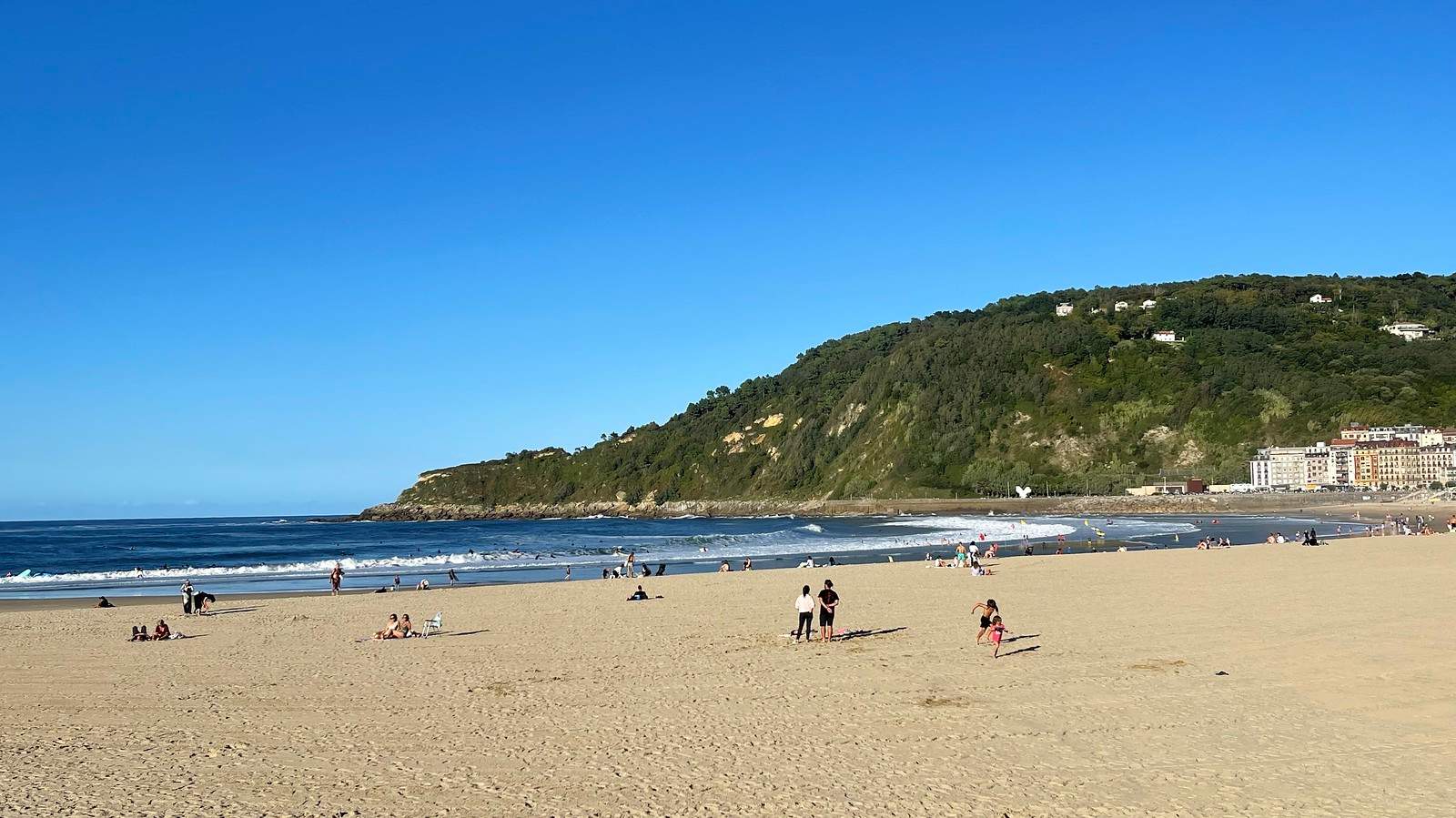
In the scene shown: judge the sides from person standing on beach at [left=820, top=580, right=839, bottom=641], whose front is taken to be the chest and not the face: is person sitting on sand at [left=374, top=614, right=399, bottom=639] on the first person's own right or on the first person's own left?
on the first person's own left

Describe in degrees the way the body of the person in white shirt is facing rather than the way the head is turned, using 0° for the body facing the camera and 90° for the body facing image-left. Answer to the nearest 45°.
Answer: approximately 180°

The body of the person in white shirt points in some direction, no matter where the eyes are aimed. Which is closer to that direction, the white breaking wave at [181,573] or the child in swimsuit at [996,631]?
the white breaking wave

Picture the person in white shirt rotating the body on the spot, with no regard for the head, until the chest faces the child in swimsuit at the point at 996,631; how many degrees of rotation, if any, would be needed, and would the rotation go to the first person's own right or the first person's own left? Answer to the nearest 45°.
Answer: approximately 135° to the first person's own right

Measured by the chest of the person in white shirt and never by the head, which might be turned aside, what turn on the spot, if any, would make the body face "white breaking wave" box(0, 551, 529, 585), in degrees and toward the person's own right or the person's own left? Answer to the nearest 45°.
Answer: approximately 45° to the person's own left

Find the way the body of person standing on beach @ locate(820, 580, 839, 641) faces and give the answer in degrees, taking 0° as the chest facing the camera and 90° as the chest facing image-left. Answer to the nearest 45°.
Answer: approximately 180°

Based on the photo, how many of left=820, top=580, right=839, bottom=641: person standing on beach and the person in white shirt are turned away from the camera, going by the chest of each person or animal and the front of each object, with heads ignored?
2

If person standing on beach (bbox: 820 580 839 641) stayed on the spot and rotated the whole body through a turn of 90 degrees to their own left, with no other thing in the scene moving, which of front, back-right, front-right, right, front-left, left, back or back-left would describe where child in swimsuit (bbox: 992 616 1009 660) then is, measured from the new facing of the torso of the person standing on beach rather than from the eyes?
back-left
